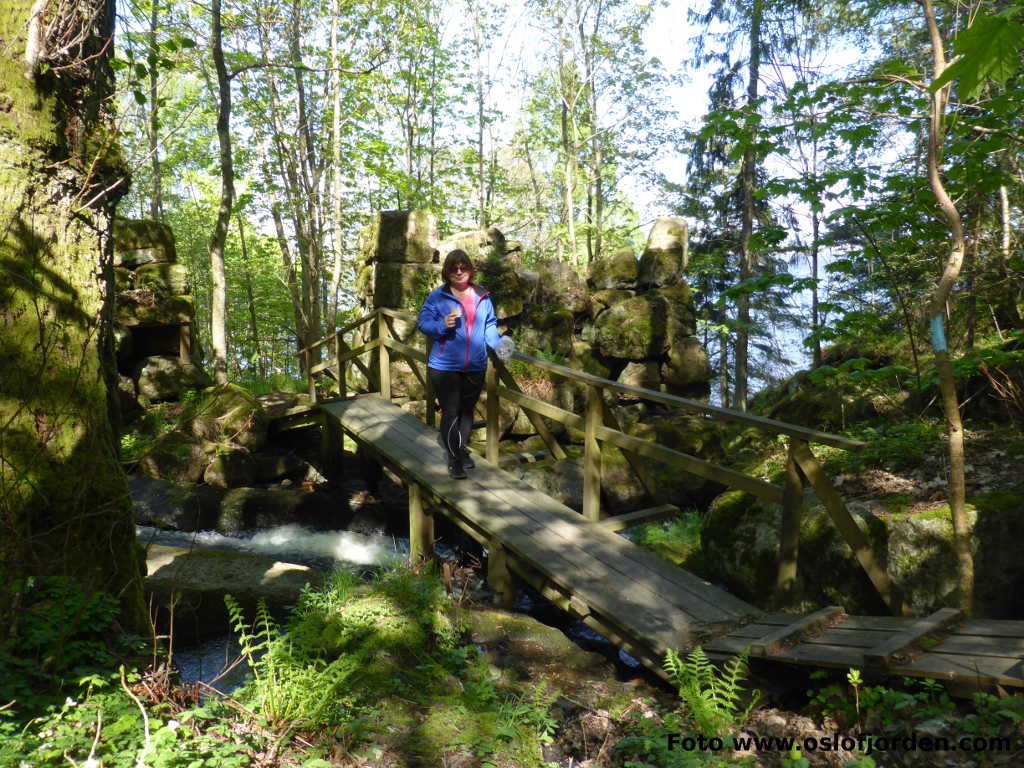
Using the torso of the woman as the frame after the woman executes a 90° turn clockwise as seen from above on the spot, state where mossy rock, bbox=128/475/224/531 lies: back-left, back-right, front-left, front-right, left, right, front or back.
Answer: front-right

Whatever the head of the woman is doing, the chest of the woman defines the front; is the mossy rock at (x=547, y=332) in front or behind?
behind

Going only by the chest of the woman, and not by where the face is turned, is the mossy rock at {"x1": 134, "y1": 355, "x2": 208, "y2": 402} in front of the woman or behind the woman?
behind

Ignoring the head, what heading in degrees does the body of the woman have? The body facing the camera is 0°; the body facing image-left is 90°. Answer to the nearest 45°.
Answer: approximately 0°

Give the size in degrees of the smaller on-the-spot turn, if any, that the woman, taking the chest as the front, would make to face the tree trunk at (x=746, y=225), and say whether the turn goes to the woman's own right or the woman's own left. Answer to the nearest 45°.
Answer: approximately 135° to the woman's own left

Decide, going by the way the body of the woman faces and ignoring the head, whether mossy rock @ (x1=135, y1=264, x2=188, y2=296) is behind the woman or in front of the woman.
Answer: behind

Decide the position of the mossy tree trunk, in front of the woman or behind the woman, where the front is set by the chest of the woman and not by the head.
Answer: in front

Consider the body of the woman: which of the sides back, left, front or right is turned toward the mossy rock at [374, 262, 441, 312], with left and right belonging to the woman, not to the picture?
back

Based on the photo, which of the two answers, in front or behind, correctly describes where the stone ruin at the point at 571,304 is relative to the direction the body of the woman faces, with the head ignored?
behind

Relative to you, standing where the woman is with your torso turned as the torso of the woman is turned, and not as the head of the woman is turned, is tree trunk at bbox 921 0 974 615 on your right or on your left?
on your left
